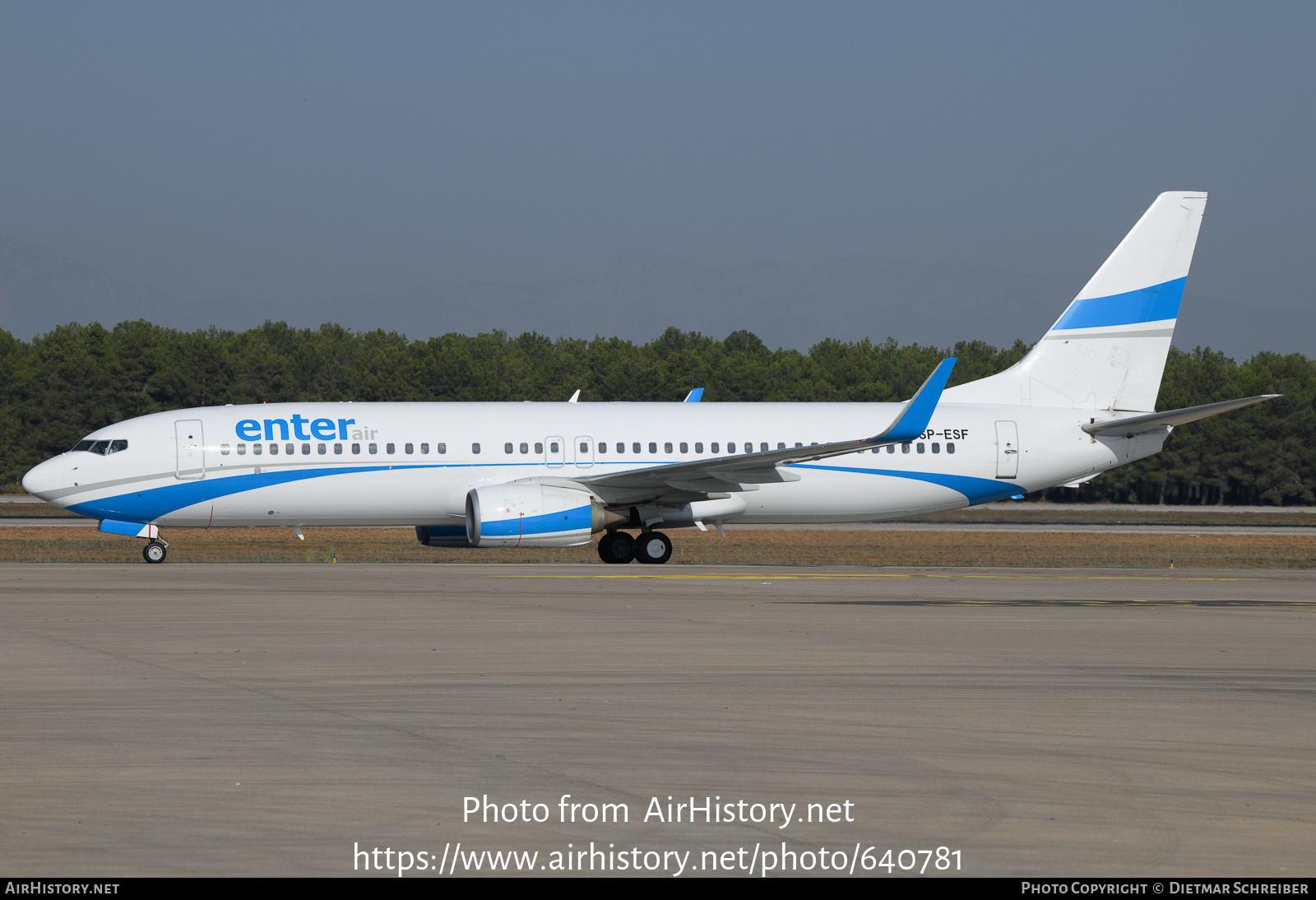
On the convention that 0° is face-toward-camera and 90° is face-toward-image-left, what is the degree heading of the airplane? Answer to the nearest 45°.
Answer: approximately 90°
